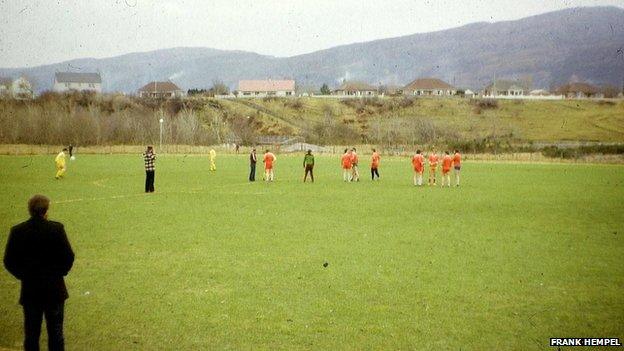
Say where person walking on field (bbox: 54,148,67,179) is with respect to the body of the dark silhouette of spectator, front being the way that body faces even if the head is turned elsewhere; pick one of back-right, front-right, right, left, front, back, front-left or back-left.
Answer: front

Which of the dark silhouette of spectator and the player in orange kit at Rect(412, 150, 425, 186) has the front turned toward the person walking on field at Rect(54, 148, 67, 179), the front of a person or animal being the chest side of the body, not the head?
the dark silhouette of spectator

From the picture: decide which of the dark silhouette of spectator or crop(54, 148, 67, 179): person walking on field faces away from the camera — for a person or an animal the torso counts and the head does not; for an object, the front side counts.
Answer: the dark silhouette of spectator

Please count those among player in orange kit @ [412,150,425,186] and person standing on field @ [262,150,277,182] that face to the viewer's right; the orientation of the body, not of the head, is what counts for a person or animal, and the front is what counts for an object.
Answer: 0

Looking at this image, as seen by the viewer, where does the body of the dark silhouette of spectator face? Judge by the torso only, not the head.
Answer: away from the camera

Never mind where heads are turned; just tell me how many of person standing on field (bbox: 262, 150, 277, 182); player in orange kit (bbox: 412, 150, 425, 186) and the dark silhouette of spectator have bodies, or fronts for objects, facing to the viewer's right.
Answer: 0
